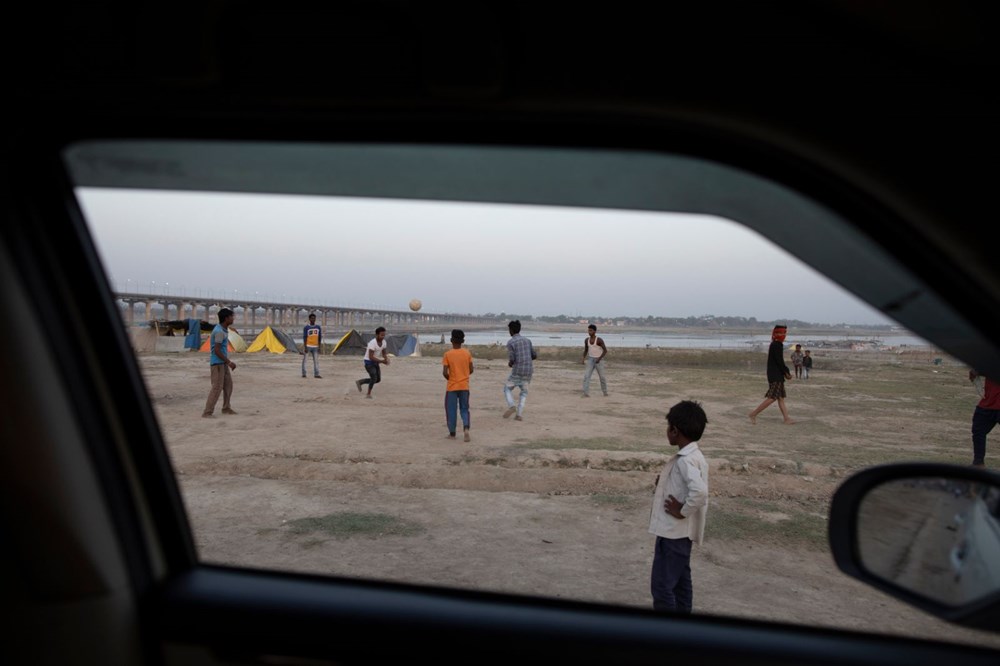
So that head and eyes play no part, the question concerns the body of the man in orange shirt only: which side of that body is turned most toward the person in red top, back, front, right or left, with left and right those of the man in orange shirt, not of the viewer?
right

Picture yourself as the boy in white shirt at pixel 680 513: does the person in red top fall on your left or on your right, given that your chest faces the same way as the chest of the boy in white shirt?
on your right

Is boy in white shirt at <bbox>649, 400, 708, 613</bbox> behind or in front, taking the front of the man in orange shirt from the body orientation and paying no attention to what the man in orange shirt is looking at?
behind

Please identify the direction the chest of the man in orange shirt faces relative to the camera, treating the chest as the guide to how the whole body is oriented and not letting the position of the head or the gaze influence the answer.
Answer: away from the camera

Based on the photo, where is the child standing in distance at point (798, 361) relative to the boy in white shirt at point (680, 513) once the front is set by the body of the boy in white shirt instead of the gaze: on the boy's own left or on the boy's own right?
on the boy's own right

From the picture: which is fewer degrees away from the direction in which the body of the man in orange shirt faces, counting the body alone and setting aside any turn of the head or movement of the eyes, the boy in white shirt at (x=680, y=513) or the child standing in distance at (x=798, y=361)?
the child standing in distance

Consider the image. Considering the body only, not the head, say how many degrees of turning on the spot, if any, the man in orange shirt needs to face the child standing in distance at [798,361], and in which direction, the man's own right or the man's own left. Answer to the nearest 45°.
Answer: approximately 45° to the man's own right
